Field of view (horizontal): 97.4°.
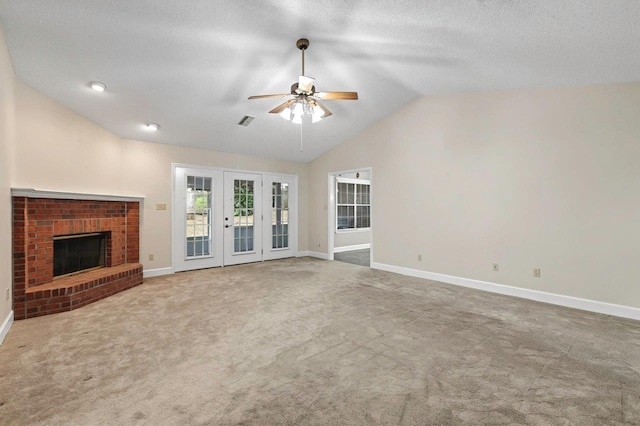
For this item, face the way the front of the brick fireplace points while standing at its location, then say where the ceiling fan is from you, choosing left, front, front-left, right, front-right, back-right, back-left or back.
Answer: front

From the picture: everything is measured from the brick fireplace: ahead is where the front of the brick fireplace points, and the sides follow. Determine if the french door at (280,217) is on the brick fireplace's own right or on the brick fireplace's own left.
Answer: on the brick fireplace's own left

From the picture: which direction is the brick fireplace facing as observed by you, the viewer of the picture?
facing the viewer and to the right of the viewer

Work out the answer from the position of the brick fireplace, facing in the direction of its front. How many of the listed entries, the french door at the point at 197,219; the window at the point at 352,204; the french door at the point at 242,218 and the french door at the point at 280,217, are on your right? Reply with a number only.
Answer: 0

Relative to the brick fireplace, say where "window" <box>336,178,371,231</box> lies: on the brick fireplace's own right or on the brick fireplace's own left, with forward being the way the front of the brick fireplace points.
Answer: on the brick fireplace's own left

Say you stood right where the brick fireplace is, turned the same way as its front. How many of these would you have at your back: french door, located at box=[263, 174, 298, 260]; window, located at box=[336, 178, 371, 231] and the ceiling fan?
0

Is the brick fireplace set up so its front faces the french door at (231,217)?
no

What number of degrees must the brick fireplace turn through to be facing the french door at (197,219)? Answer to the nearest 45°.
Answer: approximately 90° to its left

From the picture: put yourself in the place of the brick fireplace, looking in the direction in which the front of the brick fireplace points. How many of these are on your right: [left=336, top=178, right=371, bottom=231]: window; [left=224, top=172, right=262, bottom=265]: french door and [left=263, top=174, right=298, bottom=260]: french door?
0
